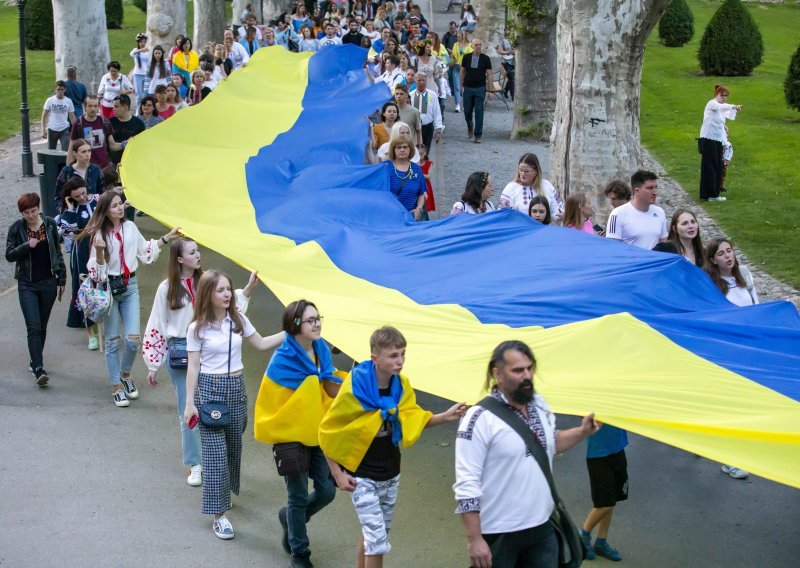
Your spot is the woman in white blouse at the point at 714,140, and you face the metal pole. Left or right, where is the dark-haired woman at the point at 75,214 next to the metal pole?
left

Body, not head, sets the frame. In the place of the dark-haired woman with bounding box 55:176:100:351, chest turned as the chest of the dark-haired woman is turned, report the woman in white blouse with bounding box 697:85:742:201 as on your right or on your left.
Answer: on your left

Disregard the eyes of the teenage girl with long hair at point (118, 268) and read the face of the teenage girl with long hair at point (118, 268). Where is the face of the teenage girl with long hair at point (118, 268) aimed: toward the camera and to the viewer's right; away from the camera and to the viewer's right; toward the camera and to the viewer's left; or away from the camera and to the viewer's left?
toward the camera and to the viewer's right

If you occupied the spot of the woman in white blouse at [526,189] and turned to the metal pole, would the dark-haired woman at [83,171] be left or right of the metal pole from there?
left

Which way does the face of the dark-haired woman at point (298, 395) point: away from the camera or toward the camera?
toward the camera

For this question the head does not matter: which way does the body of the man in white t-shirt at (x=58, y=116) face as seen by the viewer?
toward the camera

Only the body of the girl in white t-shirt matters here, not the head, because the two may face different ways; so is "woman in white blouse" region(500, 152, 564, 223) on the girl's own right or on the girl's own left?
on the girl's own left

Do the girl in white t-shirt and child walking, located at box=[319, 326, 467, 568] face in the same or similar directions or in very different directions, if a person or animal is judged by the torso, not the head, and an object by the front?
same or similar directions

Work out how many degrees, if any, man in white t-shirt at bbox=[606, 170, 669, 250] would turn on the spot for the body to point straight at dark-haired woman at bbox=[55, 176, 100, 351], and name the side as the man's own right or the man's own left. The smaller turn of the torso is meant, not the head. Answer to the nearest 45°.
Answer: approximately 135° to the man's own right

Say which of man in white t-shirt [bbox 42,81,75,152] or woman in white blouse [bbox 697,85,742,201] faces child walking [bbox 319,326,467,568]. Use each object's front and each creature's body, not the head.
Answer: the man in white t-shirt

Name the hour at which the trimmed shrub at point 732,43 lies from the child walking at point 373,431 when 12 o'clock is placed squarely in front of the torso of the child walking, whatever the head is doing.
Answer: The trimmed shrub is roughly at 8 o'clock from the child walking.

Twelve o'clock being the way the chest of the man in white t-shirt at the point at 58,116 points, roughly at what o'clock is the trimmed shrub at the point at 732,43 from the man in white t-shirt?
The trimmed shrub is roughly at 8 o'clock from the man in white t-shirt.

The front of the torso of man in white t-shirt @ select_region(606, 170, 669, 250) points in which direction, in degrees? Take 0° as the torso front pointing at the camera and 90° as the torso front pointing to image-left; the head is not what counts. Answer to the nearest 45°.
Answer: approximately 315°

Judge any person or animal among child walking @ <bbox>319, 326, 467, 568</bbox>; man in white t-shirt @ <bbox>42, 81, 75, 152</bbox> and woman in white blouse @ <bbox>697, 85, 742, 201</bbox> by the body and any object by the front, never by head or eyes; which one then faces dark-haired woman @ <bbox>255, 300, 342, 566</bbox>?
the man in white t-shirt

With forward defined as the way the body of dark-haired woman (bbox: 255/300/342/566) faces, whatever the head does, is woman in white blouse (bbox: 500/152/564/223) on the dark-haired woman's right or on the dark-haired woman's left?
on the dark-haired woman's left

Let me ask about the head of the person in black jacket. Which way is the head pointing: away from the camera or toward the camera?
toward the camera

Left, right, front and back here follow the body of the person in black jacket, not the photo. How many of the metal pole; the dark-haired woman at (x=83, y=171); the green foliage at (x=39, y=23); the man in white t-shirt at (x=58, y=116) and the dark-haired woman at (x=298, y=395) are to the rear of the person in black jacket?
4

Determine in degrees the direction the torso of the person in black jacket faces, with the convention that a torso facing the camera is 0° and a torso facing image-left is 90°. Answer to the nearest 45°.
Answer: approximately 0°
